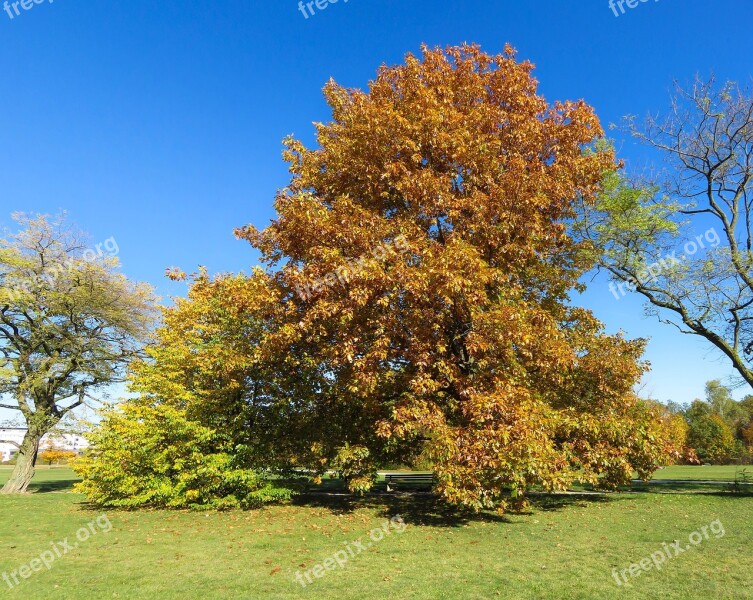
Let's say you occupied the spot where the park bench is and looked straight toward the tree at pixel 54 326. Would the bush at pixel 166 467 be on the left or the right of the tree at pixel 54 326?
left

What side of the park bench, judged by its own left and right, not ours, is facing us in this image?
front

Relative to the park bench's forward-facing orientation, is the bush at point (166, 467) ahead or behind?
ahead

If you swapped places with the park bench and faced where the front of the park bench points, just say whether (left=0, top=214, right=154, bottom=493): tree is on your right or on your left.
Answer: on your right

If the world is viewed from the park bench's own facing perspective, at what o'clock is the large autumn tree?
The large autumn tree is roughly at 12 o'clock from the park bench.
